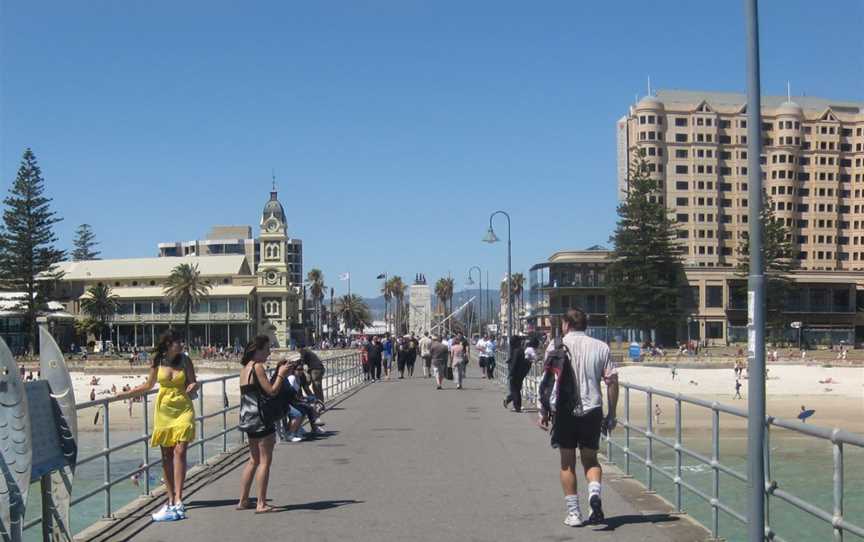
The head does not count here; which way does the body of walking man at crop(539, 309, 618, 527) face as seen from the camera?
away from the camera

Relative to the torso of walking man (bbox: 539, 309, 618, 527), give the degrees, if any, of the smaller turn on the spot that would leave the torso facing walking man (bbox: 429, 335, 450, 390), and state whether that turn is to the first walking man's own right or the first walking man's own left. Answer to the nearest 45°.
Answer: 0° — they already face them

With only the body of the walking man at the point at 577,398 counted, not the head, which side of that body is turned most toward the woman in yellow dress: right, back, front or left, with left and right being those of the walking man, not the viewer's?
left

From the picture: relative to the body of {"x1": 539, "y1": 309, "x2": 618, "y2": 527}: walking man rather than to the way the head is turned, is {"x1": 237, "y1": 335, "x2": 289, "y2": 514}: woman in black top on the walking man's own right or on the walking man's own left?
on the walking man's own left
